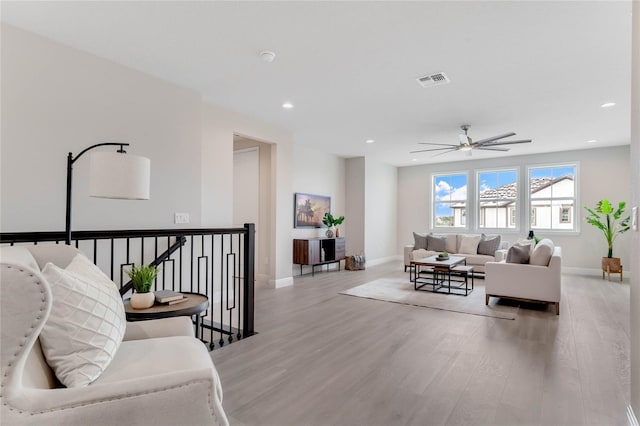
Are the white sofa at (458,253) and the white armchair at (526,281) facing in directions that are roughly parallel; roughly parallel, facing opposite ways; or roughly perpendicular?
roughly perpendicular

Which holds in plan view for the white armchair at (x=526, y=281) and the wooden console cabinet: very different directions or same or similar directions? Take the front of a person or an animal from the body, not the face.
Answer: very different directions

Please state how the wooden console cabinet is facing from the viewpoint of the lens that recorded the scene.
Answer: facing the viewer and to the right of the viewer

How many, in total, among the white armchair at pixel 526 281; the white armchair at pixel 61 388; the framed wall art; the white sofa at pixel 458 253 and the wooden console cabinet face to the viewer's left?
1

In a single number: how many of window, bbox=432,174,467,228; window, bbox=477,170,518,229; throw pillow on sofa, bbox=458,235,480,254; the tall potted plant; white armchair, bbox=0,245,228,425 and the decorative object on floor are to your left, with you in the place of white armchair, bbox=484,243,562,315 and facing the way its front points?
1

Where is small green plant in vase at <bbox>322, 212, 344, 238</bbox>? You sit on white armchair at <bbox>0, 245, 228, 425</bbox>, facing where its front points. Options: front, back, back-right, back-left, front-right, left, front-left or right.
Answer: front-left

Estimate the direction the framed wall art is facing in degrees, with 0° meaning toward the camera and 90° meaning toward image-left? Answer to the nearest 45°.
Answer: approximately 315°

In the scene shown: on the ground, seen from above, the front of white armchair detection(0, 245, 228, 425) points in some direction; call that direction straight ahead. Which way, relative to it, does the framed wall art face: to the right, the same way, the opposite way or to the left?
to the right

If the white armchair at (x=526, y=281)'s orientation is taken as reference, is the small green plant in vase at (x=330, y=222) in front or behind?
in front

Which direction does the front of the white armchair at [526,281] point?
to the viewer's left

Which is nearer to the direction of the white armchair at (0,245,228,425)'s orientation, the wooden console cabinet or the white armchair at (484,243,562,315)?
the white armchair

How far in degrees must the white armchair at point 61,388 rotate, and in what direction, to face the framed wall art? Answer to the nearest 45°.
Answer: approximately 45° to its left

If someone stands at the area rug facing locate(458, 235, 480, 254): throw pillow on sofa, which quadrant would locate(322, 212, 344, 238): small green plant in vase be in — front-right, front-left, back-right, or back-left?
front-left

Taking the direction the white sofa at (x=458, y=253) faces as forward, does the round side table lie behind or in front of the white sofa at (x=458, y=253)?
in front

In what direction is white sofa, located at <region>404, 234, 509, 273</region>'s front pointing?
toward the camera

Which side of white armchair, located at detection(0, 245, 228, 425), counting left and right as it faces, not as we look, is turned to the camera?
right

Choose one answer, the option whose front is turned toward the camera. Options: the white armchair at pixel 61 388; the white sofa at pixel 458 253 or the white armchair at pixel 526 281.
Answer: the white sofa
